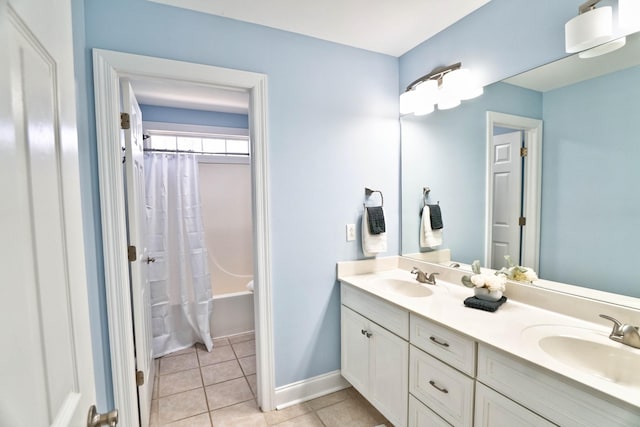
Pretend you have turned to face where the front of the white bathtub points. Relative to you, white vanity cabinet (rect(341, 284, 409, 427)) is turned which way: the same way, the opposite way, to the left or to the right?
to the right

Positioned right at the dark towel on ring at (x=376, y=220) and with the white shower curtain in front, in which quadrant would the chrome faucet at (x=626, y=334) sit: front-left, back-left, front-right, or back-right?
back-left

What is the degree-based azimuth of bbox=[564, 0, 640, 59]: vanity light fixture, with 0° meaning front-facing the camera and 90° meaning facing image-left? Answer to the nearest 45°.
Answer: approximately 45°

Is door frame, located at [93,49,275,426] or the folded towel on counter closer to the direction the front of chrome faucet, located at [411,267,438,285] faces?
the door frame

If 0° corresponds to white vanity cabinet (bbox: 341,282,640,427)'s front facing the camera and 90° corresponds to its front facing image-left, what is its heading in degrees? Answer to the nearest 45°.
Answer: approximately 45°

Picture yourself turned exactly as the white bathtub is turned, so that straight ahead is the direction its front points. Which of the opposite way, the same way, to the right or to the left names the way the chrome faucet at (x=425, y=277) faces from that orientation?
to the right

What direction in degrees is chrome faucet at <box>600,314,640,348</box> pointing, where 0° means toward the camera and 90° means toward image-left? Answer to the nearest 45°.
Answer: approximately 45°

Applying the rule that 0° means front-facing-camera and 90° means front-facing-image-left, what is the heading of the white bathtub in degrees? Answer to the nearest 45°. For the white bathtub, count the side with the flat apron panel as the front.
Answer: approximately 0°
